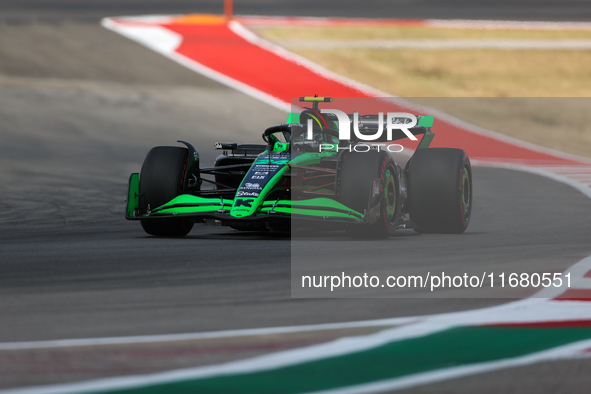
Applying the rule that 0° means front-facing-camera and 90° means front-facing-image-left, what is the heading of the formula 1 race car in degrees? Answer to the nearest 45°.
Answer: approximately 0°
